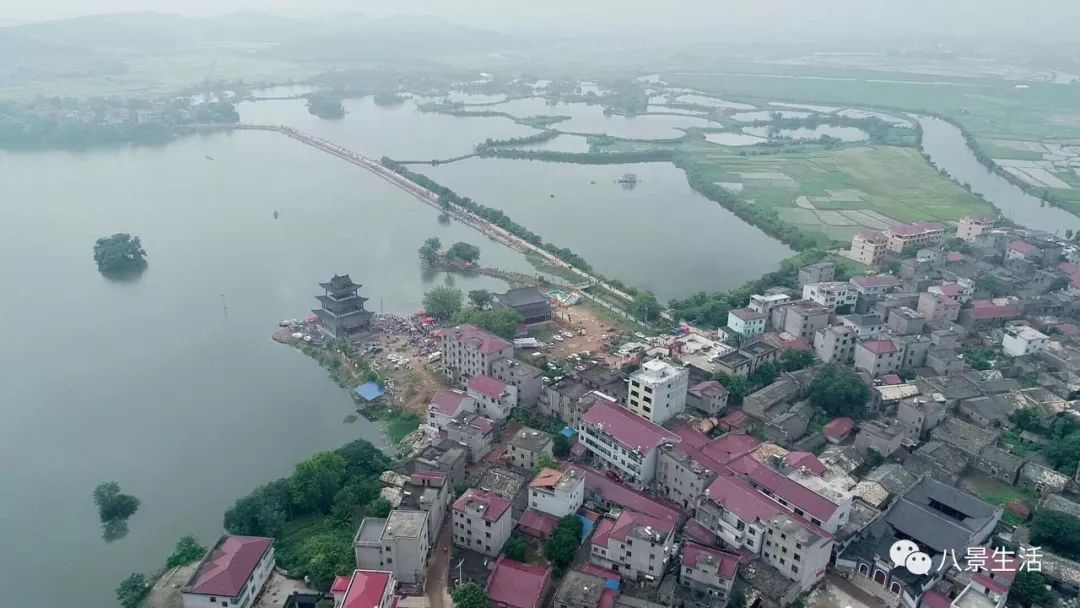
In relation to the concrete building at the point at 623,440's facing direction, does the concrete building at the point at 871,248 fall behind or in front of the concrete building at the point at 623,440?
behind

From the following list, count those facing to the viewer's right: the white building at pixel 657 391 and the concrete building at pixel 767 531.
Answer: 0

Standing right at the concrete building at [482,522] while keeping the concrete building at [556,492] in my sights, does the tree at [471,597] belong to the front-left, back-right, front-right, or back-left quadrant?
back-right

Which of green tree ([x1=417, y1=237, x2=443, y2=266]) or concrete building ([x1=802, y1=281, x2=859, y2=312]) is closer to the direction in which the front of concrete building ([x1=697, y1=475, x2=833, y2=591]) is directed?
the green tree

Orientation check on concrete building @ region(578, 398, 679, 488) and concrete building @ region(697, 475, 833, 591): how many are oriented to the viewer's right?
0

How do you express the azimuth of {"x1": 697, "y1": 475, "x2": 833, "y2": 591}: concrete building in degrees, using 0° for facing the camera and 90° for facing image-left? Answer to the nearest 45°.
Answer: approximately 45°

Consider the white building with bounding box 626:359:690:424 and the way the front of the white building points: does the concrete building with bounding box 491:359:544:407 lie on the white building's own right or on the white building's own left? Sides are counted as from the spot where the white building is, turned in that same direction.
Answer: on the white building's own right
